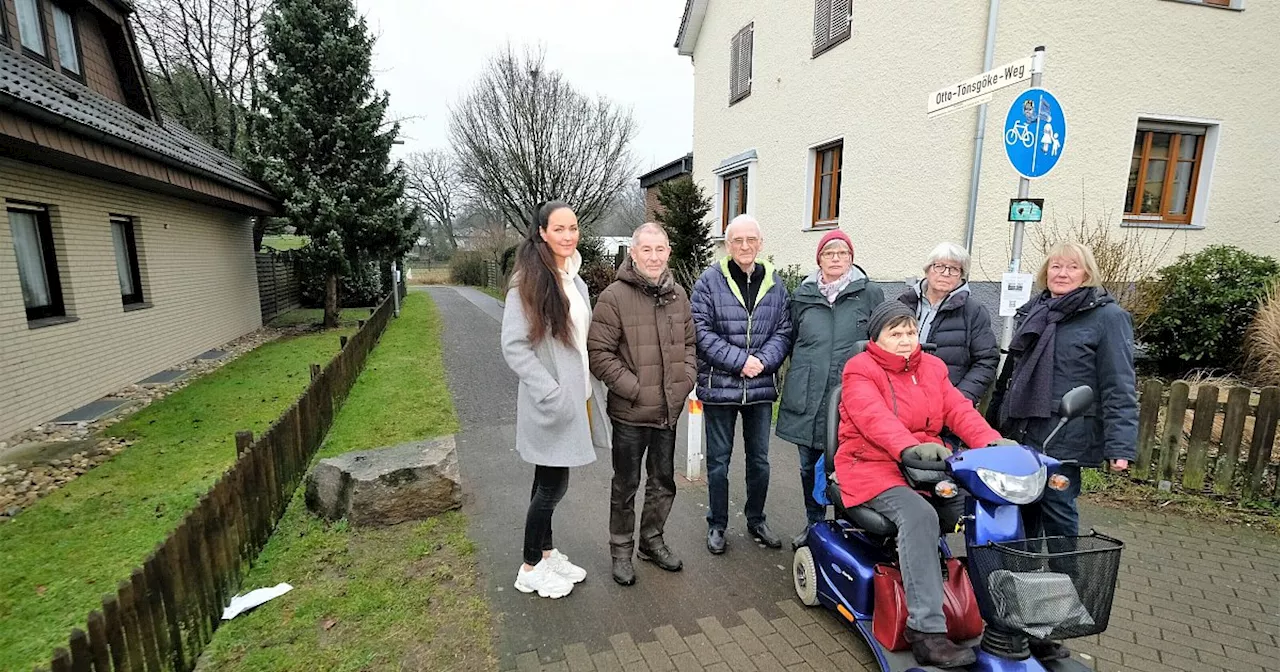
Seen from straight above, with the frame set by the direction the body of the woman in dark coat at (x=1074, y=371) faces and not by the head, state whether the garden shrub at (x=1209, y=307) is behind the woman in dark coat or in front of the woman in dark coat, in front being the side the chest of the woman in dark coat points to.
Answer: behind

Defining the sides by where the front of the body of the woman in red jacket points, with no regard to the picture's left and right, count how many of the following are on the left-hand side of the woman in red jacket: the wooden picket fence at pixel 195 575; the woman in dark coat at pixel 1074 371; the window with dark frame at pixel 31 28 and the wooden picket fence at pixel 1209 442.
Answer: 2

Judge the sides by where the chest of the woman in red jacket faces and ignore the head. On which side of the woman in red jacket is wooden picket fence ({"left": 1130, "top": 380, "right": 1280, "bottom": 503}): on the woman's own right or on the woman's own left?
on the woman's own left

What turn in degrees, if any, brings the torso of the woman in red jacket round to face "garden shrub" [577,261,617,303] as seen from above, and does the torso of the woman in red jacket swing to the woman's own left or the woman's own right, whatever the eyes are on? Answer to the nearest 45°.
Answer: approximately 180°

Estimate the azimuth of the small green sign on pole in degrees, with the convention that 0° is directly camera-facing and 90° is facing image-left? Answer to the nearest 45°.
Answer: approximately 0°

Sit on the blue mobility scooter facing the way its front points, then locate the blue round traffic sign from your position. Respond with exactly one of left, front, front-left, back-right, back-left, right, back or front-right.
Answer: back-left

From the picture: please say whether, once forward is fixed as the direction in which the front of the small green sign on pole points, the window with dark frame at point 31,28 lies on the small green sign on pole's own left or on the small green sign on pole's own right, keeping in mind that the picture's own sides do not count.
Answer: on the small green sign on pole's own right

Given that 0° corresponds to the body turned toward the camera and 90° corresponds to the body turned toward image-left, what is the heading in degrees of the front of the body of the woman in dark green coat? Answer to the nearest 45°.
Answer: approximately 0°

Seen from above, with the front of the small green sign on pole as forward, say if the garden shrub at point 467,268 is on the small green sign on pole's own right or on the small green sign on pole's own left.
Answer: on the small green sign on pole's own right

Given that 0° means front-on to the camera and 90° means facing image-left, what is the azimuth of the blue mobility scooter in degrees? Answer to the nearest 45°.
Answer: approximately 315°

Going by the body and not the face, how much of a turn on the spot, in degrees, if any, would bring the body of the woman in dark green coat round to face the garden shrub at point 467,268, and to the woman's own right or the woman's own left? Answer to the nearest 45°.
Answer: approximately 135° to the woman's own right

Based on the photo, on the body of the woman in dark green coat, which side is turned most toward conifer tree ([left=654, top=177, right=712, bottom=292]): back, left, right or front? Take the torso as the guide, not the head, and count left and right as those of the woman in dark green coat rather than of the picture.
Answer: back
